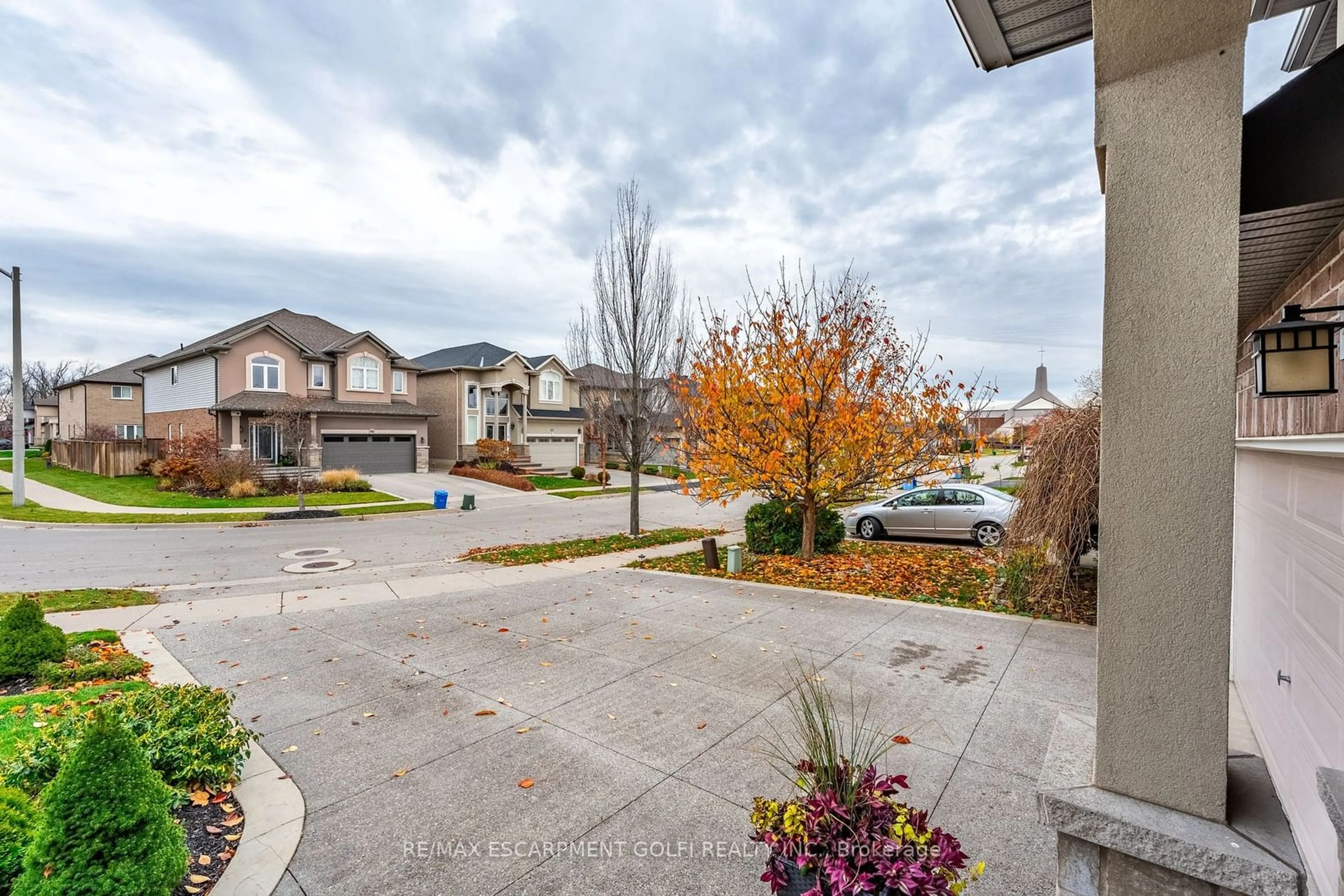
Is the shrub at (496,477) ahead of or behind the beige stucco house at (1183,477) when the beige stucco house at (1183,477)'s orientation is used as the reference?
ahead

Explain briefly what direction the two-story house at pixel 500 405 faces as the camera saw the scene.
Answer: facing the viewer and to the right of the viewer

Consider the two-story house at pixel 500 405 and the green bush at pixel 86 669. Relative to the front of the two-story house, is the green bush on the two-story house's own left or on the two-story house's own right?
on the two-story house's own right

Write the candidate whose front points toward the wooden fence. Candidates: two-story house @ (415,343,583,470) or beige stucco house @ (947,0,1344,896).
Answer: the beige stucco house

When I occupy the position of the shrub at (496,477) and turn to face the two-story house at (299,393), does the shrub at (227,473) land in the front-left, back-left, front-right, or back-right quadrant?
front-left

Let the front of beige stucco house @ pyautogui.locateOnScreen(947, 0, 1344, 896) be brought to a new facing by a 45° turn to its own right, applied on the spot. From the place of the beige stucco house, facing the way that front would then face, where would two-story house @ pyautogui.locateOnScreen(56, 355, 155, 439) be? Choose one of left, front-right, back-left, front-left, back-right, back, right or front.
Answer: front-left

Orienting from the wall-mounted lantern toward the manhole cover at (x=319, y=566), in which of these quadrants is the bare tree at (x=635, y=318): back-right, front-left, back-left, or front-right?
front-right

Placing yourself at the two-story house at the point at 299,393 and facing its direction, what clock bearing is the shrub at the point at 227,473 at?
The shrub is roughly at 2 o'clock from the two-story house.

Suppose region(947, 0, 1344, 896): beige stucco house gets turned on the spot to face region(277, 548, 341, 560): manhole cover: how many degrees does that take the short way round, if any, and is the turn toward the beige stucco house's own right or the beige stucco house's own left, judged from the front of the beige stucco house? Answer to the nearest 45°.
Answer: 0° — it already faces it

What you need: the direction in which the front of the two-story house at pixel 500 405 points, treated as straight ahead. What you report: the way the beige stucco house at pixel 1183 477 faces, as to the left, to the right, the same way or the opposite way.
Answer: the opposite way
